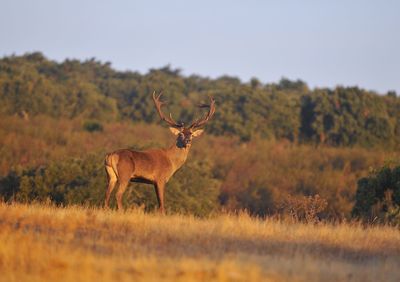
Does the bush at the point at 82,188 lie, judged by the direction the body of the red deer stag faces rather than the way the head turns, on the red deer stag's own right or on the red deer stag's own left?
on the red deer stag's own left

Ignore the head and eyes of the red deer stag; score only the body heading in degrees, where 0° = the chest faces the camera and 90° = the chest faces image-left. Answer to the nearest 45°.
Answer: approximately 270°

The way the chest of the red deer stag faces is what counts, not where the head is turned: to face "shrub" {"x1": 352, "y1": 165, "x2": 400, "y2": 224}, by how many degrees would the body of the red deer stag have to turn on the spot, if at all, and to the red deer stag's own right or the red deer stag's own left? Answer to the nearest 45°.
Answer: approximately 45° to the red deer stag's own left

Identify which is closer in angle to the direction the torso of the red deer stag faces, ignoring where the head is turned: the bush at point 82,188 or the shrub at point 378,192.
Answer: the shrub
